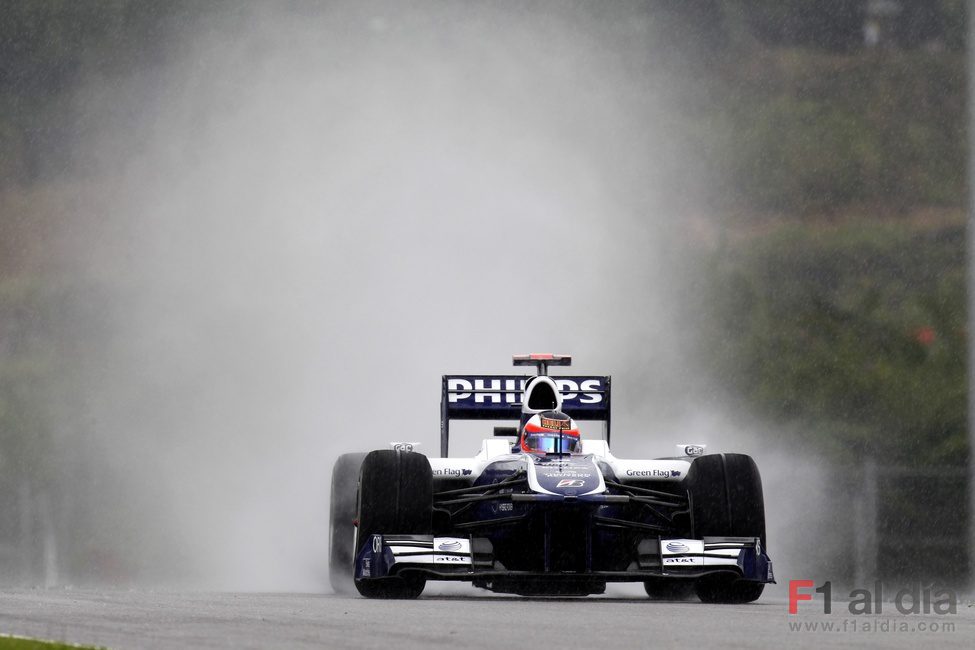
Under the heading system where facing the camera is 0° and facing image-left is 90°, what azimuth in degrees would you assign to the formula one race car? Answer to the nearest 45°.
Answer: approximately 0°
